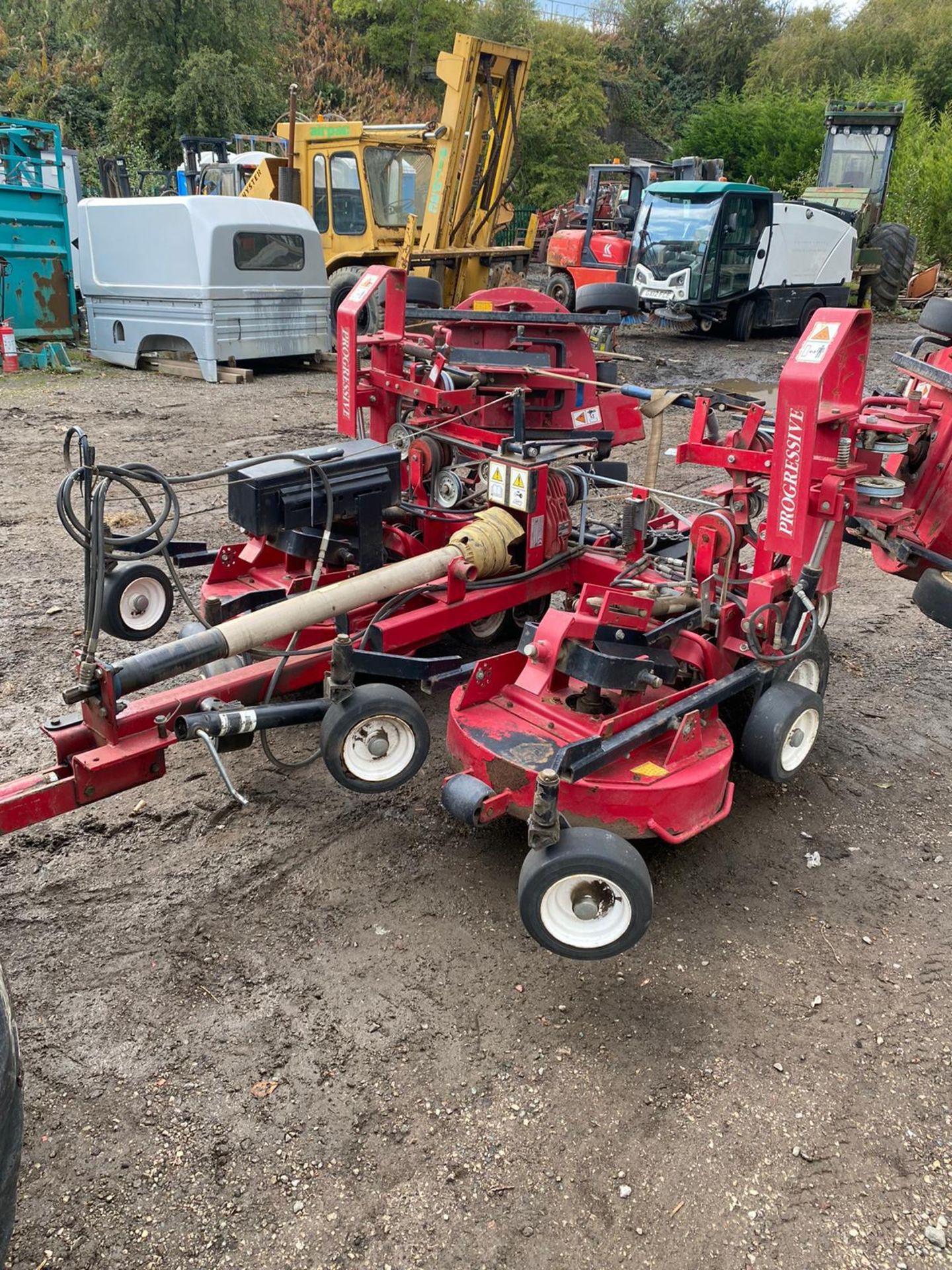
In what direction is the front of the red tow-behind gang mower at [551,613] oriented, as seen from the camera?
facing the viewer and to the left of the viewer

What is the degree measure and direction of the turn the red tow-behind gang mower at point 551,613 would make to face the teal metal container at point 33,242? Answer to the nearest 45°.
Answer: approximately 90° to its right

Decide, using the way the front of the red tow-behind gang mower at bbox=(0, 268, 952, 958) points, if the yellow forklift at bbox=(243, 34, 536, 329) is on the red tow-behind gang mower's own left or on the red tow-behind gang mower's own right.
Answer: on the red tow-behind gang mower's own right

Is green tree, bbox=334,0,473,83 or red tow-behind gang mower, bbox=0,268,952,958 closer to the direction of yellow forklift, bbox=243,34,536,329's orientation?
the red tow-behind gang mower

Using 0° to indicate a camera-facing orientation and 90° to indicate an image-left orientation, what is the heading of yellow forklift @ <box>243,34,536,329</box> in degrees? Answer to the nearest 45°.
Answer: approximately 315°

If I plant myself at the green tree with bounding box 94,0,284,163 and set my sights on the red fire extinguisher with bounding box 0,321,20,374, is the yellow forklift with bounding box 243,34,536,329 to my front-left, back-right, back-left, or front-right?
front-left

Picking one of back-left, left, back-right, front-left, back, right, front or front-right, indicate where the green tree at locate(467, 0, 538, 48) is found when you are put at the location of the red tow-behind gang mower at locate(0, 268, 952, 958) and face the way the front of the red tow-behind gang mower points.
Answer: back-right

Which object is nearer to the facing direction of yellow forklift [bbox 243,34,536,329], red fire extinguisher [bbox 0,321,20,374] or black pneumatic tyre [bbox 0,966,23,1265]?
the black pneumatic tyre
